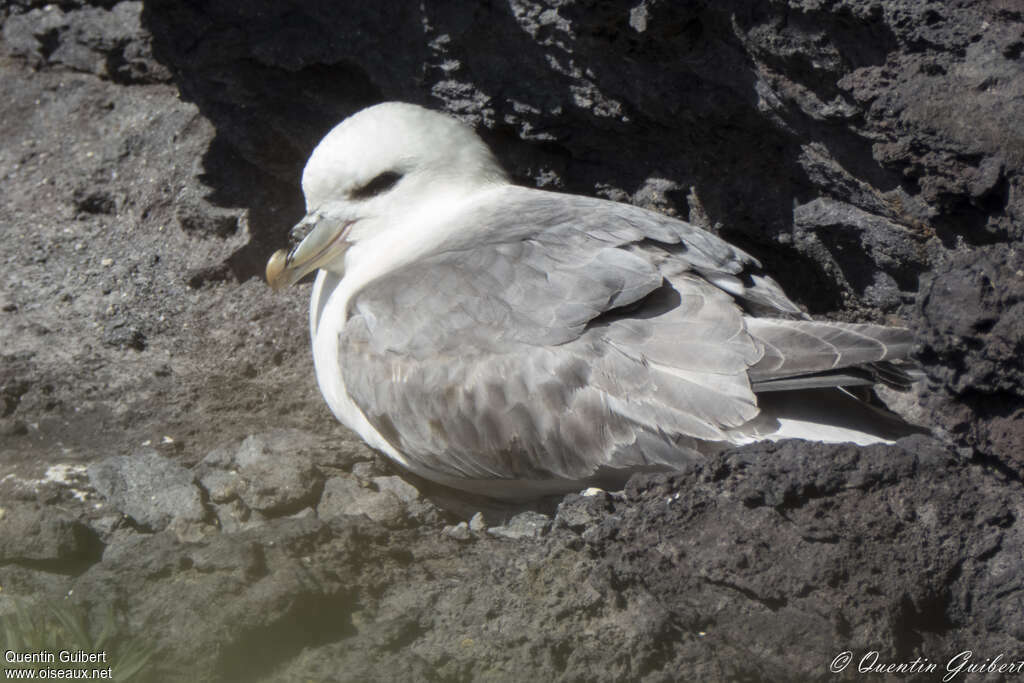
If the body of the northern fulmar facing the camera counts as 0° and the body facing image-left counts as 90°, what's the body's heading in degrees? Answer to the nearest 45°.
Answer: approximately 90°

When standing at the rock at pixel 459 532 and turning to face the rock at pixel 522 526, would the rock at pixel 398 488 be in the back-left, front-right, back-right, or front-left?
back-left

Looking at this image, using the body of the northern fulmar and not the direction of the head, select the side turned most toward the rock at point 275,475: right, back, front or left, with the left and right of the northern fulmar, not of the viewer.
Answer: front

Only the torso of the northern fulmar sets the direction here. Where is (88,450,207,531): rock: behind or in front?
in front

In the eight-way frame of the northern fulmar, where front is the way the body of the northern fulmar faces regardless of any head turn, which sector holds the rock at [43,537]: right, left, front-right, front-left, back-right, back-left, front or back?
front

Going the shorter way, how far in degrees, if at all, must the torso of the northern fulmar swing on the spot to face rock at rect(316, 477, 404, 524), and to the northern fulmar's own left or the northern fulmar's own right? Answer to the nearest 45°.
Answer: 0° — it already faces it
